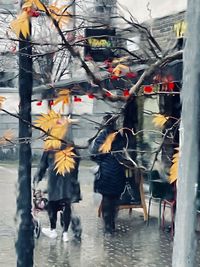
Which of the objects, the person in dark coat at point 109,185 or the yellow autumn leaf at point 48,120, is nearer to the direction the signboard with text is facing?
the yellow autumn leaf

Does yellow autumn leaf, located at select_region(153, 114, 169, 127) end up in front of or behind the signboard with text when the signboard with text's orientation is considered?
in front

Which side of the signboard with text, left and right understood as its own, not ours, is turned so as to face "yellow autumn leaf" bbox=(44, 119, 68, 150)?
front

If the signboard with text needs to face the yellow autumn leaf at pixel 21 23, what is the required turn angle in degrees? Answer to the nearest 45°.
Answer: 0° — it already faces it

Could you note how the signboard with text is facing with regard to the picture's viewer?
facing the viewer

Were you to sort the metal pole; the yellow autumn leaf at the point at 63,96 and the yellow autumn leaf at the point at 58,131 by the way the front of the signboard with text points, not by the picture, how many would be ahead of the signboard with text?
3

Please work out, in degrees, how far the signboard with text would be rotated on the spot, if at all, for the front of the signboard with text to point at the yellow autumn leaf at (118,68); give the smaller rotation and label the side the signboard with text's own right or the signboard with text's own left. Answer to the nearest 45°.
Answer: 0° — it already faces it
